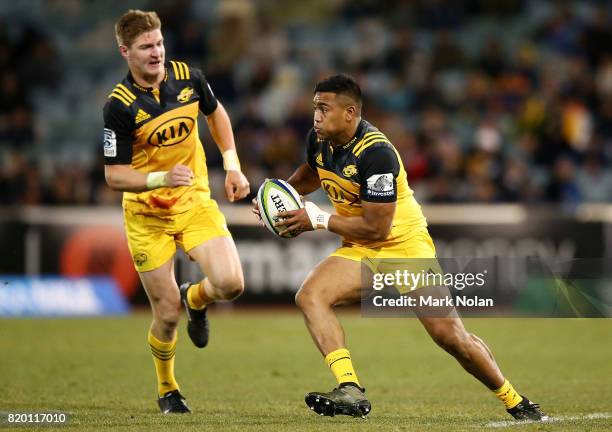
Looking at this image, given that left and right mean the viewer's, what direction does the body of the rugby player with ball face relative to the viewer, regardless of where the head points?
facing the viewer and to the left of the viewer

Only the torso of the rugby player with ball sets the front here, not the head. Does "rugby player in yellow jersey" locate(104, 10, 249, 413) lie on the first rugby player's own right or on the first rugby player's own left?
on the first rugby player's own right

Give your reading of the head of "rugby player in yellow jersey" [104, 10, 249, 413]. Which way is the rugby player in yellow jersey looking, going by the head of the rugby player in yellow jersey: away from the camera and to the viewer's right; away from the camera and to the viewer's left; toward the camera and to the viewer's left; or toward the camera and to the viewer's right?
toward the camera and to the viewer's right
